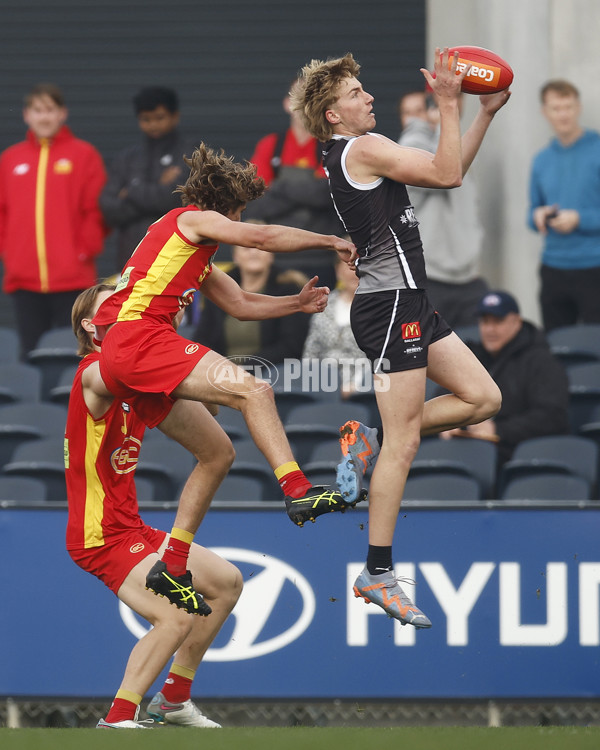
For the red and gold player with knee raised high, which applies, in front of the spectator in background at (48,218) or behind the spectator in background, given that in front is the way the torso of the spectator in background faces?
in front

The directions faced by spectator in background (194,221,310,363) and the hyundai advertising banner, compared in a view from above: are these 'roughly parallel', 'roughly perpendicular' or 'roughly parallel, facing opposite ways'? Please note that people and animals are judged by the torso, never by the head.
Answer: roughly parallel

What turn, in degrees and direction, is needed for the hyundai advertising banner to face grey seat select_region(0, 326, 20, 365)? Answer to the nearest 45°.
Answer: approximately 135° to its right

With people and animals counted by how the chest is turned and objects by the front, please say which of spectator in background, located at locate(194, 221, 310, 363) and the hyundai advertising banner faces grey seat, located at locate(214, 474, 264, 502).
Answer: the spectator in background

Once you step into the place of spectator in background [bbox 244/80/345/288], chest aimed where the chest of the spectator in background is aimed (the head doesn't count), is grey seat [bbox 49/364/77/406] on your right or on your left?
on your right

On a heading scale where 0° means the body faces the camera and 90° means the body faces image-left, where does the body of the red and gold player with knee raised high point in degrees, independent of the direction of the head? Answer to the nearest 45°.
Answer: approximately 270°

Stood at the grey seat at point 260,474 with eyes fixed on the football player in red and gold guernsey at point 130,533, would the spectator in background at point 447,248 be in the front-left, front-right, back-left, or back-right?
back-left

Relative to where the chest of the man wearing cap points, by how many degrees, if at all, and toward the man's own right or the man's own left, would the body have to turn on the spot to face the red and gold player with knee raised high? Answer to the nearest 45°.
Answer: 0° — they already face them

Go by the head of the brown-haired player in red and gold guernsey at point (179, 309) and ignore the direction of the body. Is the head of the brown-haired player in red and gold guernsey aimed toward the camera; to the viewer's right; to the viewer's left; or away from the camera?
to the viewer's right

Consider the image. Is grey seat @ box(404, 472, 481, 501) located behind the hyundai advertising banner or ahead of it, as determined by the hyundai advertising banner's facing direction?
behind

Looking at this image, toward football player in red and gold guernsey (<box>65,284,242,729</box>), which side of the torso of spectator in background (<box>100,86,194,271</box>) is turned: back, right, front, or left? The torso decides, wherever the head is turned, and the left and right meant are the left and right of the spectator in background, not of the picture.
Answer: front

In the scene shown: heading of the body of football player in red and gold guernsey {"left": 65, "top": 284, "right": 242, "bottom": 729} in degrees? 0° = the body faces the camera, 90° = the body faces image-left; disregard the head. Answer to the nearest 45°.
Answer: approximately 270°

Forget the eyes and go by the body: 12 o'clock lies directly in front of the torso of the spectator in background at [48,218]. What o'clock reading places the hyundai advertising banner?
The hyundai advertising banner is roughly at 11 o'clock from the spectator in background.

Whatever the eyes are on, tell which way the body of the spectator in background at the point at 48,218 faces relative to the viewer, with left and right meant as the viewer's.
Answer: facing the viewer

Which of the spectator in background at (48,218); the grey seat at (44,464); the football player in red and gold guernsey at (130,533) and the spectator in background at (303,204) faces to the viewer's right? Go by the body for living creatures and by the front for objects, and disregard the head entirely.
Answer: the football player in red and gold guernsey

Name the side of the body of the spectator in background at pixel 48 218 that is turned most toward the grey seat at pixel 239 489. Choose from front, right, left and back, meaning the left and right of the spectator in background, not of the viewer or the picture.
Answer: front

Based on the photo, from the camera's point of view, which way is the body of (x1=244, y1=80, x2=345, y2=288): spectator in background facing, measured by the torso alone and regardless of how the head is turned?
toward the camera
